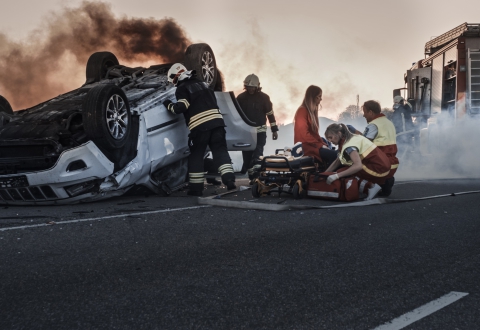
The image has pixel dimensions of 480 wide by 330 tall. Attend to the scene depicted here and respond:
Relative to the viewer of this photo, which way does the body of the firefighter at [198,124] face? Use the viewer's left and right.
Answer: facing away from the viewer and to the left of the viewer

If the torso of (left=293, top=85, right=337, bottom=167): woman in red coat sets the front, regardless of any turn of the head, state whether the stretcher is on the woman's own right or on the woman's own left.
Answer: on the woman's own right

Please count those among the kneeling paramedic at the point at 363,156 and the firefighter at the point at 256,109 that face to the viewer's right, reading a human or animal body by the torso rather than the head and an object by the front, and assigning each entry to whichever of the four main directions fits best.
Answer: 0

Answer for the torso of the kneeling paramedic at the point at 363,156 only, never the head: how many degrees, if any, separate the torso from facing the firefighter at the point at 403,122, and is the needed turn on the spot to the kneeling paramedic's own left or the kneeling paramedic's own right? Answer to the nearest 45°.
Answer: approximately 90° to the kneeling paramedic's own right

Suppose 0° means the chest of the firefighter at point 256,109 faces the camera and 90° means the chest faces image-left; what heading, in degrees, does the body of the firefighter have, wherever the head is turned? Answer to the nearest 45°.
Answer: approximately 0°

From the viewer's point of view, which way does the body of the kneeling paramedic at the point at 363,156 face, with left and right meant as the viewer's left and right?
facing to the left of the viewer
